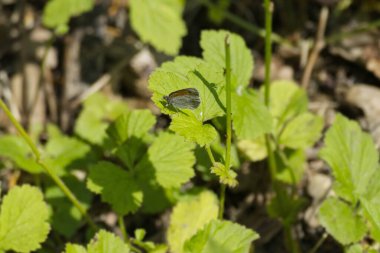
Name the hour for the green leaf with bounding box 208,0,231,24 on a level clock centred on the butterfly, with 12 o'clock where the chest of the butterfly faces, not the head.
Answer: The green leaf is roughly at 3 o'clock from the butterfly.

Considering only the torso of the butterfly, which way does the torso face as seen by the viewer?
to the viewer's left

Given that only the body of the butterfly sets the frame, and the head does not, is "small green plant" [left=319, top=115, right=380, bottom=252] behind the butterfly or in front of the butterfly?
behind
